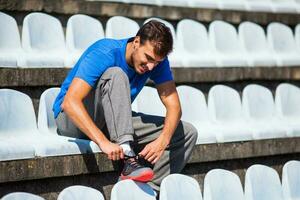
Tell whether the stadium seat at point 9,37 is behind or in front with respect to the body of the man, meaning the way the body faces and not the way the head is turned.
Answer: behind

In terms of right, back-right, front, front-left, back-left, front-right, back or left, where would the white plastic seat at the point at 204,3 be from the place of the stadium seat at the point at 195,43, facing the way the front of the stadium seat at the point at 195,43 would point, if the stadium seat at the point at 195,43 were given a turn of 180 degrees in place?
front-right

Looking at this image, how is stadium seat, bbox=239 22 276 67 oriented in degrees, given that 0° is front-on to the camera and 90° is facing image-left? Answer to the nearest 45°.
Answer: approximately 315°

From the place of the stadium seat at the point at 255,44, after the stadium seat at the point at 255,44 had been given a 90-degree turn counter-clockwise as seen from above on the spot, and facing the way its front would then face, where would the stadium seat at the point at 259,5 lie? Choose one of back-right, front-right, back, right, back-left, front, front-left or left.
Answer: front-left

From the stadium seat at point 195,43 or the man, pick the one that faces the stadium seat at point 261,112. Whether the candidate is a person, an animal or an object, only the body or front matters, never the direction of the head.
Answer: the stadium seat at point 195,43

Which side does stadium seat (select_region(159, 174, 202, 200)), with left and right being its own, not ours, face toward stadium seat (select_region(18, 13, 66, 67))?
back

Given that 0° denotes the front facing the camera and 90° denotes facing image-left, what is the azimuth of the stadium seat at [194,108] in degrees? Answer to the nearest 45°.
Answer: approximately 315°

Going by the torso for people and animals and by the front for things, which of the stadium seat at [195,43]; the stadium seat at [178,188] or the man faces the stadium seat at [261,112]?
the stadium seat at [195,43]

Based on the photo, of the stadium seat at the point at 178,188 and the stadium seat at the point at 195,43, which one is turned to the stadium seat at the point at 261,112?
the stadium seat at the point at 195,43

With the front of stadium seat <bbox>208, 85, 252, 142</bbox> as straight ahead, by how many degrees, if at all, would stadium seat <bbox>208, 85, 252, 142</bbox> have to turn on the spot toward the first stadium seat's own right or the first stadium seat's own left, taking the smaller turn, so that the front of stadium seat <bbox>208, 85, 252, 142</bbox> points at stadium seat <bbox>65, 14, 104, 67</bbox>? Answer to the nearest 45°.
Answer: approximately 135° to the first stadium seat's own right

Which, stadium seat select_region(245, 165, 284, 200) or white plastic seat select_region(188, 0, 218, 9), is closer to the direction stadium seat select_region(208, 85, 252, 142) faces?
the stadium seat
